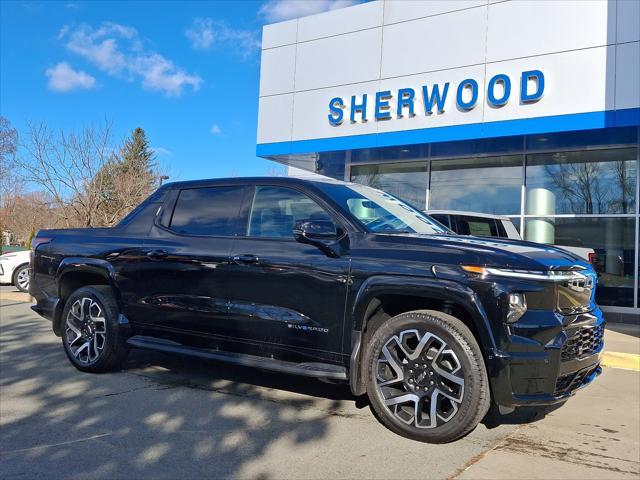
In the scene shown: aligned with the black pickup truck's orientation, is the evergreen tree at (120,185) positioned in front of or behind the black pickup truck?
behind

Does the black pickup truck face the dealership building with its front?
no

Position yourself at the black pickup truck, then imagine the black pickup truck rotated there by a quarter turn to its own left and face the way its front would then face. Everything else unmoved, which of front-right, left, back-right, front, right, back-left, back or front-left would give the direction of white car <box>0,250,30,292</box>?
left

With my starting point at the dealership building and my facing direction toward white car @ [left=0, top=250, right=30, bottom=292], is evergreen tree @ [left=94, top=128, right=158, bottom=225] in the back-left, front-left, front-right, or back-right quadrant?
front-right

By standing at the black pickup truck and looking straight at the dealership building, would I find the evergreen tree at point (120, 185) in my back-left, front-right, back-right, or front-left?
front-left

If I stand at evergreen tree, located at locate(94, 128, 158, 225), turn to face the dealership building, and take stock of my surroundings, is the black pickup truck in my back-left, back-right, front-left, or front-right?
front-right
